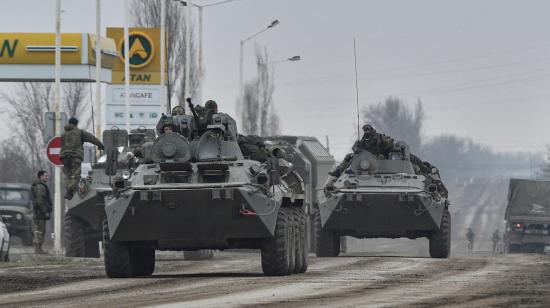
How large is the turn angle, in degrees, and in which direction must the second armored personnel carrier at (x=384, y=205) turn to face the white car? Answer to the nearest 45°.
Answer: approximately 90° to its right

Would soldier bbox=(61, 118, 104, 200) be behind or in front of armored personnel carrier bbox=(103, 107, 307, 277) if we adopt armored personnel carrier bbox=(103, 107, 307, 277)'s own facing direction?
behind

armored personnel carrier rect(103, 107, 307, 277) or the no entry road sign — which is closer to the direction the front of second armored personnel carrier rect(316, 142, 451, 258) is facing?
the armored personnel carrier

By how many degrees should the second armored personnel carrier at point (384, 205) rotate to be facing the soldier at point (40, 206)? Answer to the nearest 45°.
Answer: approximately 90° to its right

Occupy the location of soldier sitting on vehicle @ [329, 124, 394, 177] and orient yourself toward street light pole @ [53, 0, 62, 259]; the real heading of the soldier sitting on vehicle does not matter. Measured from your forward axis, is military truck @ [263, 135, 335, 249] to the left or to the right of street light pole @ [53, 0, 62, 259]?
right
